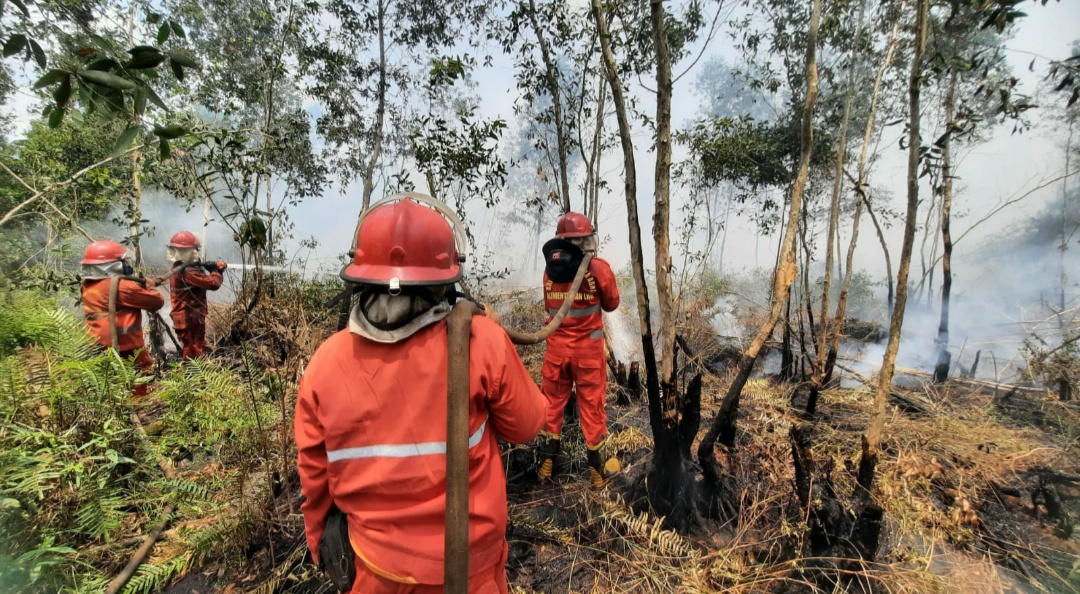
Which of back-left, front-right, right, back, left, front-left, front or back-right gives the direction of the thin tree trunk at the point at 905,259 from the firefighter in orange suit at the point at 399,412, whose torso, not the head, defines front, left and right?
right

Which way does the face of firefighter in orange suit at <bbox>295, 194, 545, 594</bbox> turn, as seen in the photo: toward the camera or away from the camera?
away from the camera

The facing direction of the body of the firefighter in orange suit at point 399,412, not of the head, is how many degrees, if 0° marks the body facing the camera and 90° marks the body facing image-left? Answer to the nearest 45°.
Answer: approximately 180°

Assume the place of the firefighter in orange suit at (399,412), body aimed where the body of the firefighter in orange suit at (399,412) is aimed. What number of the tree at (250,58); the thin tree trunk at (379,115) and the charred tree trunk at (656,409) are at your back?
0

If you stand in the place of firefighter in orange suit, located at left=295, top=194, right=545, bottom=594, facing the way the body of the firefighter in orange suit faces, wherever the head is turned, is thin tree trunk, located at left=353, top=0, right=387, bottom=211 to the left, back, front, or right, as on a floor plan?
front

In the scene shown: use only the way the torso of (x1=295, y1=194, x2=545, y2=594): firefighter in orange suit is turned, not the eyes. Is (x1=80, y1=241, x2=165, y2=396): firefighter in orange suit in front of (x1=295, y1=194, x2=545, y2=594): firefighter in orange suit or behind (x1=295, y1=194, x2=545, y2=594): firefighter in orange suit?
in front

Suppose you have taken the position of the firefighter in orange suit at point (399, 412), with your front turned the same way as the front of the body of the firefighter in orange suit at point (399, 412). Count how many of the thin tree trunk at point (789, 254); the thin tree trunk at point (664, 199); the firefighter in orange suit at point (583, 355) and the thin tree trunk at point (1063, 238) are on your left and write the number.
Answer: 0

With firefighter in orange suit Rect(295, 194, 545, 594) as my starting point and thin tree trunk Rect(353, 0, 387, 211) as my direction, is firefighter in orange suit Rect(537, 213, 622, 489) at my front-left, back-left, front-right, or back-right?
front-right

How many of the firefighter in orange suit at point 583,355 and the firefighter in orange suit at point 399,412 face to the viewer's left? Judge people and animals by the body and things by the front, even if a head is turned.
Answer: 0

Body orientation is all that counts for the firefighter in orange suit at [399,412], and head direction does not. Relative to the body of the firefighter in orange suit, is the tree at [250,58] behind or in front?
in front

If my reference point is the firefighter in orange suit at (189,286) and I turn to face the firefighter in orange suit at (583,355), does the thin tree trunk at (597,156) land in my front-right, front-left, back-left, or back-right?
front-left

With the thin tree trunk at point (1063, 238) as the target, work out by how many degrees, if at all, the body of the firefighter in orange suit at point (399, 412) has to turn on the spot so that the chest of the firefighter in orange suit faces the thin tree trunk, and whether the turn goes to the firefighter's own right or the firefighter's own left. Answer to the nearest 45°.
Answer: approximately 90° to the firefighter's own right
